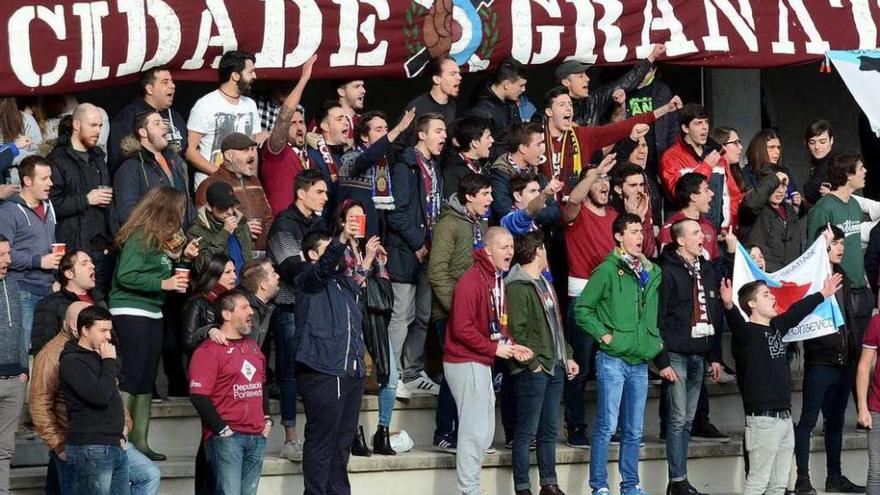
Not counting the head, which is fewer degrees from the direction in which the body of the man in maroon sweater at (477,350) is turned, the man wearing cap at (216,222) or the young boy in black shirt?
the young boy in black shirt

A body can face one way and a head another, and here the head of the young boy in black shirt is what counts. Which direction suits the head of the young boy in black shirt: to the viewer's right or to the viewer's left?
to the viewer's right
